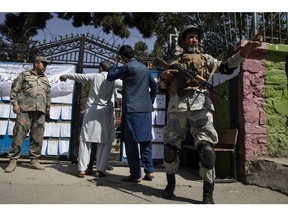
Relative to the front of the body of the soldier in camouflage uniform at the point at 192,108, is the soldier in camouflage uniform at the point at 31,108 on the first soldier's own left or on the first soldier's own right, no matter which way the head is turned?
on the first soldier's own right

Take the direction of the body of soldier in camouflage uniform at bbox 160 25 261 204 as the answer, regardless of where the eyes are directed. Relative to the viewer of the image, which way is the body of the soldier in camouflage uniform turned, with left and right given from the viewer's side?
facing the viewer
